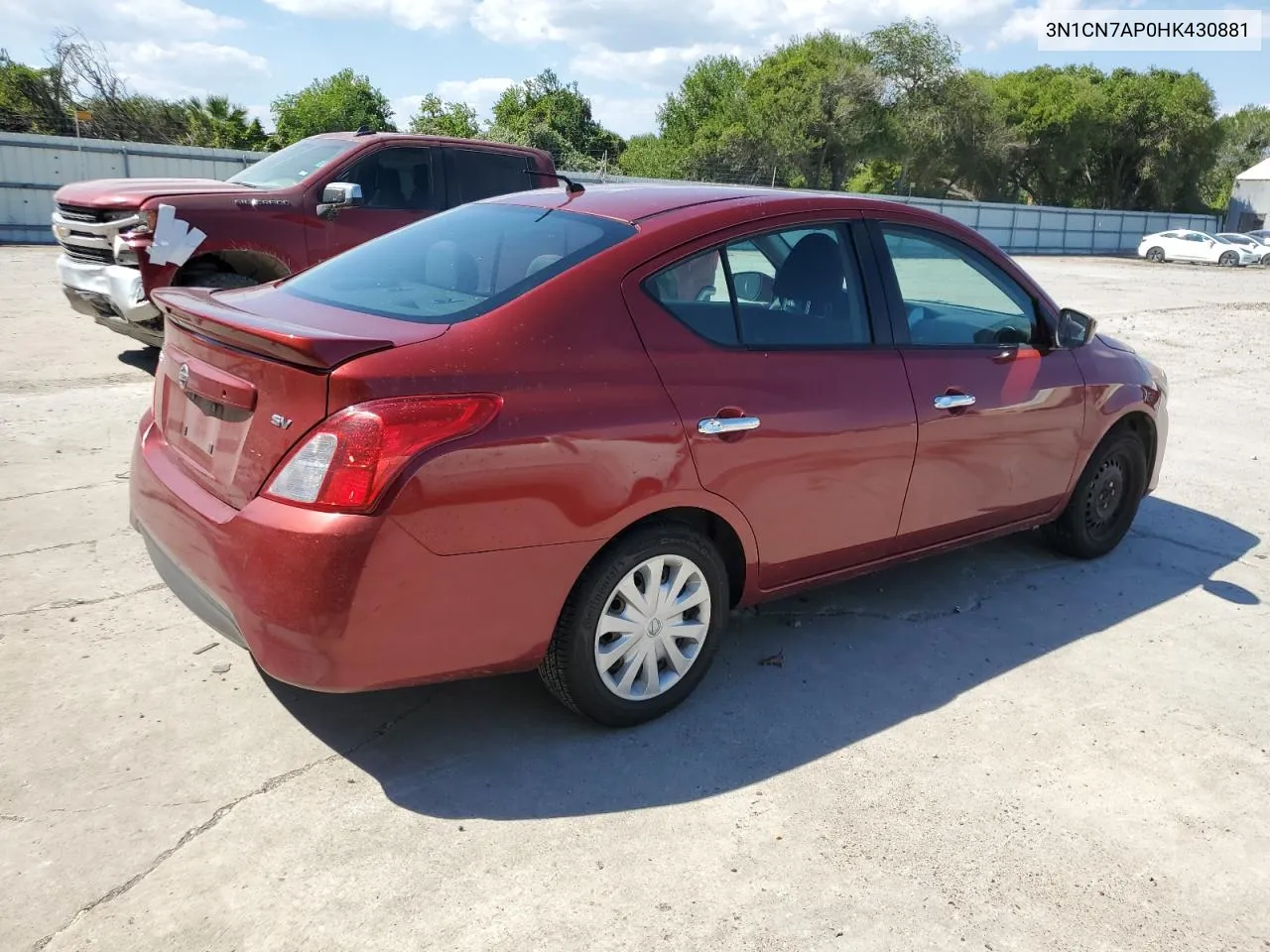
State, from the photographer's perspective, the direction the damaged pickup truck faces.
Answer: facing the viewer and to the left of the viewer

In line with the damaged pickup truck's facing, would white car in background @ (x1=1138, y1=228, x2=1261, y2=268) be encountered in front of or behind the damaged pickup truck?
behind

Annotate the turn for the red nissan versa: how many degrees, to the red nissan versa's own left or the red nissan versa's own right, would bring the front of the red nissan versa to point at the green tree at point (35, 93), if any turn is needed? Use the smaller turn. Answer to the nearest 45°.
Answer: approximately 90° to the red nissan versa's own left

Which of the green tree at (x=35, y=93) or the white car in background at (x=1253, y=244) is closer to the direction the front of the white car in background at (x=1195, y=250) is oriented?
the white car in background

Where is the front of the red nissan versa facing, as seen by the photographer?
facing away from the viewer and to the right of the viewer

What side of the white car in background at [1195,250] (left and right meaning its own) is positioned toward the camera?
right

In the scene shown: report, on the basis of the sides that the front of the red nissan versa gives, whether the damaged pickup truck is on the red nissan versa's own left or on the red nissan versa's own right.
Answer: on the red nissan versa's own left

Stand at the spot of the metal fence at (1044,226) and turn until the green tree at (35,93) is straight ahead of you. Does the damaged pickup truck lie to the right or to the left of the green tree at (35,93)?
left

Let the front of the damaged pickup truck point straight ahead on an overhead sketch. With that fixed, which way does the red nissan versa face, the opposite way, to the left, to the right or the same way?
the opposite way

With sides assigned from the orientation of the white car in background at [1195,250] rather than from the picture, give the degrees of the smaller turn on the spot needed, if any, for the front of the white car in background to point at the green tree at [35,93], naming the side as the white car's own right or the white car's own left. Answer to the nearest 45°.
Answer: approximately 135° to the white car's own right

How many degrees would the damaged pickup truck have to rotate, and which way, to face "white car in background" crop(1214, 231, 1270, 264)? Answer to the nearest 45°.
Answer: approximately 180°

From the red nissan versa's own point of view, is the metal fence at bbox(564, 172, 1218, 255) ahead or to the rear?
ahead

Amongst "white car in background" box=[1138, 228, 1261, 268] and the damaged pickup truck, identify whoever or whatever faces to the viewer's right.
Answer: the white car in background

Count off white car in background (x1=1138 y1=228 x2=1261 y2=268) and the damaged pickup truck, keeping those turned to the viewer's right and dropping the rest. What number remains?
1
